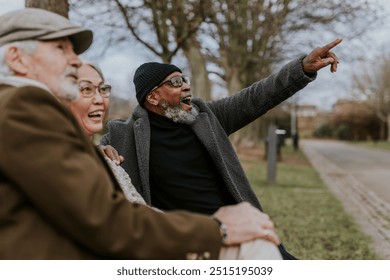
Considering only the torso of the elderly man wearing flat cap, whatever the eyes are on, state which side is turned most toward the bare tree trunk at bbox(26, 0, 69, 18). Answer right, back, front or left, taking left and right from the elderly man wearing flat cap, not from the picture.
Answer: left

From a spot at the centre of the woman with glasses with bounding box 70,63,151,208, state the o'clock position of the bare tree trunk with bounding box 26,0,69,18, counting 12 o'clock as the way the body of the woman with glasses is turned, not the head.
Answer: The bare tree trunk is roughly at 7 o'clock from the woman with glasses.

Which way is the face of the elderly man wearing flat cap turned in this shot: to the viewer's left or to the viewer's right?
to the viewer's right

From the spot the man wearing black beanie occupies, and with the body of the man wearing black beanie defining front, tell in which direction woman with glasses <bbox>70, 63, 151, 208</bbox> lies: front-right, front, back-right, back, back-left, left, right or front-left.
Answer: right

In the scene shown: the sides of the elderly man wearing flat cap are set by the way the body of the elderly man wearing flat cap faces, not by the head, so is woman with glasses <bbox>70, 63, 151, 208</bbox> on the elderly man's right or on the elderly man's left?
on the elderly man's left

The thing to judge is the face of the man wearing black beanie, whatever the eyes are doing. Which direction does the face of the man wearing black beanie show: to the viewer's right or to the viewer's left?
to the viewer's right

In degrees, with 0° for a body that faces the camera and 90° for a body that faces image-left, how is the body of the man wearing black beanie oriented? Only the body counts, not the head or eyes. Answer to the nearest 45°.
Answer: approximately 315°

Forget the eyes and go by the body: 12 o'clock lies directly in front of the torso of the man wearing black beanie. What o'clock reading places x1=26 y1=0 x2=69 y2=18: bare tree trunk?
The bare tree trunk is roughly at 6 o'clock from the man wearing black beanie.

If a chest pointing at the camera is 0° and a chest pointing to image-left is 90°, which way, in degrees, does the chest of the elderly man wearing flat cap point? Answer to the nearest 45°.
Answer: approximately 270°

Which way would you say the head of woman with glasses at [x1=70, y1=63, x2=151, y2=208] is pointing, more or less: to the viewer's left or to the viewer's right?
to the viewer's right

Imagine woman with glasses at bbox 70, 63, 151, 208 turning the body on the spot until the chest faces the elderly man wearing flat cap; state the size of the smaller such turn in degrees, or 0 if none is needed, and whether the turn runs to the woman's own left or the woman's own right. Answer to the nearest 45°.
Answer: approximately 45° to the woman's own right

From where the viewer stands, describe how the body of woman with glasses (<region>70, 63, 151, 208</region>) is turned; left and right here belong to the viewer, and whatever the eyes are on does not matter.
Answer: facing the viewer and to the right of the viewer

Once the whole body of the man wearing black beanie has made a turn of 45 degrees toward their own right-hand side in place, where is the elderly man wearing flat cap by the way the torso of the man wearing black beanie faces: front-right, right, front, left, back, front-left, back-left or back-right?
front
